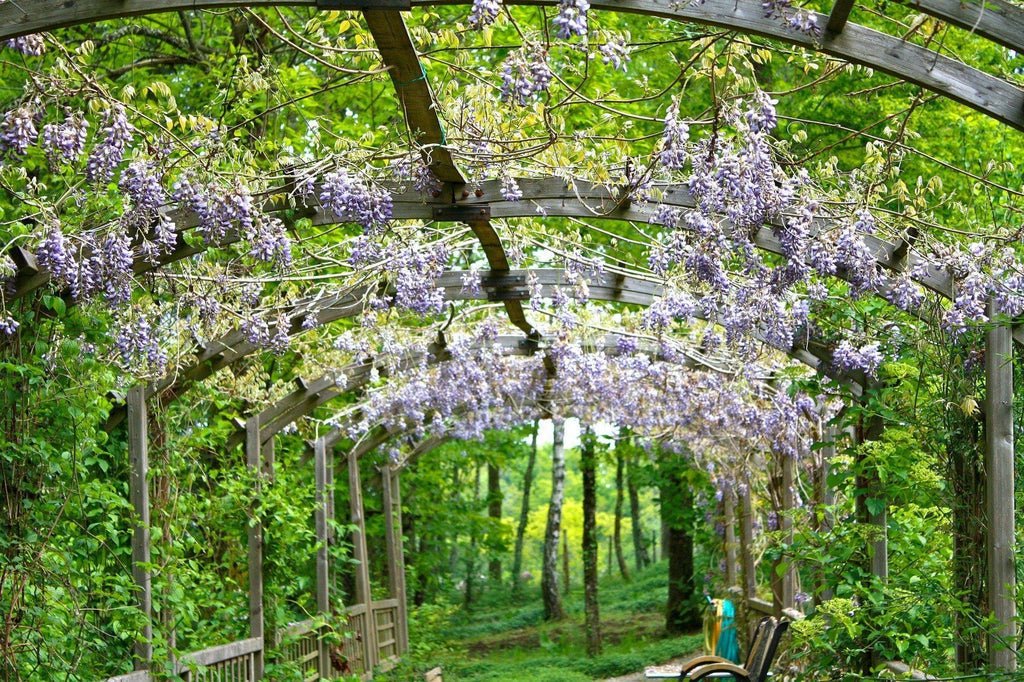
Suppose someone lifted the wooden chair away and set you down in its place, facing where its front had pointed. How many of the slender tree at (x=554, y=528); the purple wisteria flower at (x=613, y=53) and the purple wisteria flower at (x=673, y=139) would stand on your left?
2

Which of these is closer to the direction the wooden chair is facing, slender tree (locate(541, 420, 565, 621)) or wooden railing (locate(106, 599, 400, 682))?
the wooden railing

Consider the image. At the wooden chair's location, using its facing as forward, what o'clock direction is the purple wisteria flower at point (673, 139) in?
The purple wisteria flower is roughly at 9 o'clock from the wooden chair.

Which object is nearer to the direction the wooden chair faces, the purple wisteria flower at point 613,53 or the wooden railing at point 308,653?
the wooden railing

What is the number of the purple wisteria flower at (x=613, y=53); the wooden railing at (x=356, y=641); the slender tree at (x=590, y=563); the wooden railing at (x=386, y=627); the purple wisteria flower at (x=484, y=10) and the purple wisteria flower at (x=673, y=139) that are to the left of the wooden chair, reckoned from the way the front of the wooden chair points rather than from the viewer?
3

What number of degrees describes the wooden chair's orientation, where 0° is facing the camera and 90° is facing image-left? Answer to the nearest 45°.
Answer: approximately 90°

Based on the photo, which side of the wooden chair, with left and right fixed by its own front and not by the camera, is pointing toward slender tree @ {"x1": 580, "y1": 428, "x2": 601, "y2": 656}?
right
